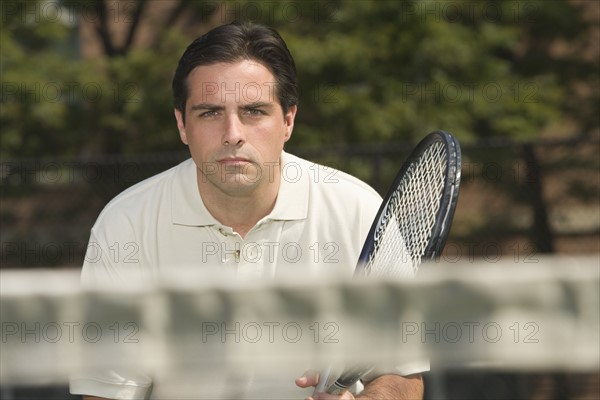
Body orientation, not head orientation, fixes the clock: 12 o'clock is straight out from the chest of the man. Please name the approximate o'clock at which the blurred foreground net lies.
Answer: The blurred foreground net is roughly at 12 o'clock from the man.

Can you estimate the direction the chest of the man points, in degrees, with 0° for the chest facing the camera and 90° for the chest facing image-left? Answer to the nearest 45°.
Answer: approximately 0°
